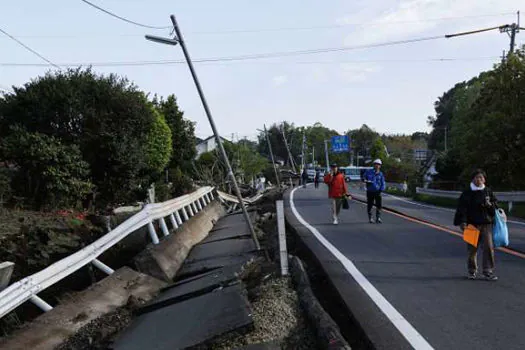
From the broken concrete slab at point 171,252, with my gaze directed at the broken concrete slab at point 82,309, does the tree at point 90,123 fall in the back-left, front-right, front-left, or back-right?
back-right

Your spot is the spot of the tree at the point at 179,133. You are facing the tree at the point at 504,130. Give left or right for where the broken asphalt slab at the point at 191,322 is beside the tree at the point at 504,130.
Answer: right

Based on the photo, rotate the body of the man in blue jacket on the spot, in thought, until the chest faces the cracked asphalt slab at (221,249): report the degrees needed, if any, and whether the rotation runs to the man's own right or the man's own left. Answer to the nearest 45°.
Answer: approximately 45° to the man's own right

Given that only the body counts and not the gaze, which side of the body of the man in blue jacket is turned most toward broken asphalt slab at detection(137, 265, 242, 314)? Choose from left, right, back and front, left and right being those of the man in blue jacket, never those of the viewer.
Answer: front

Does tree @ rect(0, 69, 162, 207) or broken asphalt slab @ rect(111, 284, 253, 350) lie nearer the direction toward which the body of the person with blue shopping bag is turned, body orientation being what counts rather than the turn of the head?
the broken asphalt slab

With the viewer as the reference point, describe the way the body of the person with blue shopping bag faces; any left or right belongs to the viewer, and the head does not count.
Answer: facing the viewer

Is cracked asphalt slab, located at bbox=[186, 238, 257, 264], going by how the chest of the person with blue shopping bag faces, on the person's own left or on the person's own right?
on the person's own right

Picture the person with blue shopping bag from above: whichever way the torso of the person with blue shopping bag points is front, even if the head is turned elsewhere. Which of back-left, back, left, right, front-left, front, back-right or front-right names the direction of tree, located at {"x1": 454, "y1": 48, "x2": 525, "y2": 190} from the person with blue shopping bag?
back

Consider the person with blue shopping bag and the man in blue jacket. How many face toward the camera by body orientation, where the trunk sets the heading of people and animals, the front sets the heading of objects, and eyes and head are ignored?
2

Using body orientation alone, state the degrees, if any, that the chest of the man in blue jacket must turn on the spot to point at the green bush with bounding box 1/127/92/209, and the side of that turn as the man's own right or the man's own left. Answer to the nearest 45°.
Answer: approximately 90° to the man's own right

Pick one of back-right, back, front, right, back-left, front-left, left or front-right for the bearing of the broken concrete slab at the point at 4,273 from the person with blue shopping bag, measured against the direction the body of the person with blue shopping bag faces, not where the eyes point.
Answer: front-right

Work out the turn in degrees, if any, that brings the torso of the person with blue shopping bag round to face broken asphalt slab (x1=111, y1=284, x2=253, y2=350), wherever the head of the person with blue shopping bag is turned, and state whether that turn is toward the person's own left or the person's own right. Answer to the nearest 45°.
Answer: approximately 45° to the person's own right

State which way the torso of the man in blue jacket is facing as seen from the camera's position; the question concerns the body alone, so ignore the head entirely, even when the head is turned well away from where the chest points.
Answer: toward the camera
